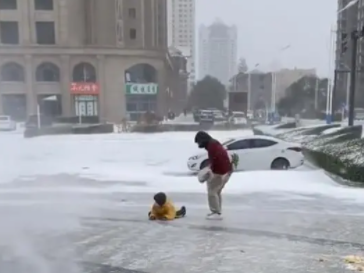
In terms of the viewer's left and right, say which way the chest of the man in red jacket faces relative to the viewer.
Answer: facing to the left of the viewer

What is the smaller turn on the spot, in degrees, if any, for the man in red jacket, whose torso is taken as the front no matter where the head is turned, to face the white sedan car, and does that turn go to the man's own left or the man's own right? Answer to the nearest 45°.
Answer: approximately 90° to the man's own right

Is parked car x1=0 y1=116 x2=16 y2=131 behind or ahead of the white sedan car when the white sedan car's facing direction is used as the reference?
ahead

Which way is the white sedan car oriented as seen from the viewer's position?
to the viewer's left

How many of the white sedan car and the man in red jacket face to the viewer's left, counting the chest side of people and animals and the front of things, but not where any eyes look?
2

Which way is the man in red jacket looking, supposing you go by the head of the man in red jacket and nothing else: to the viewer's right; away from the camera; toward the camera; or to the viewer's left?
to the viewer's left

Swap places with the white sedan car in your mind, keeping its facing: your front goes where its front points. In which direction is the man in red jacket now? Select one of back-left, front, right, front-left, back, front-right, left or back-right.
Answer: left

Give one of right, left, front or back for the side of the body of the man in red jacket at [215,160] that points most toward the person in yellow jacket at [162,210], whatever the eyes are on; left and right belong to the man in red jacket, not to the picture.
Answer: front

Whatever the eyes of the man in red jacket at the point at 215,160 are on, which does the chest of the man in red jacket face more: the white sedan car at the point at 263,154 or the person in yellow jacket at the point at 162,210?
the person in yellow jacket
